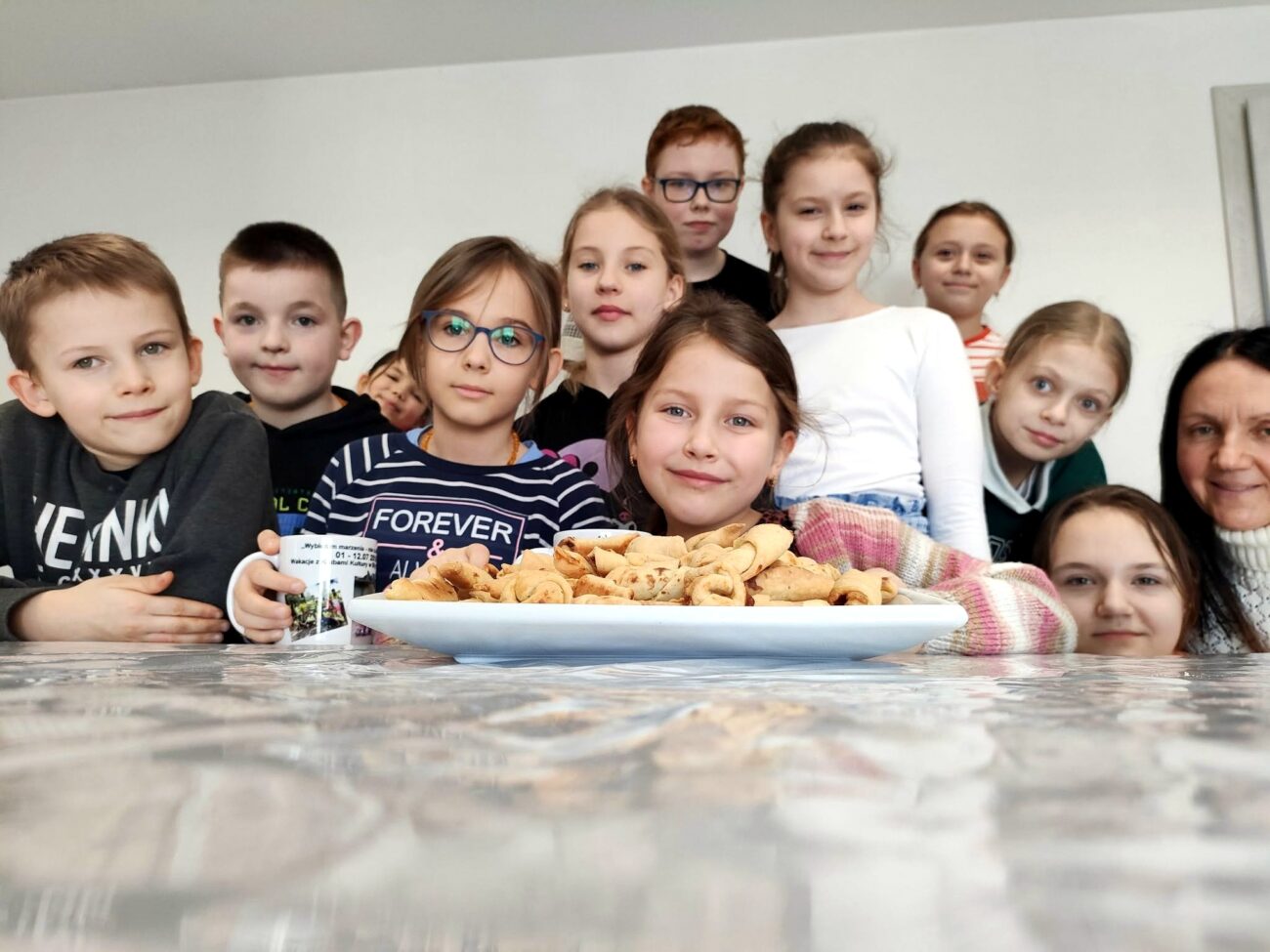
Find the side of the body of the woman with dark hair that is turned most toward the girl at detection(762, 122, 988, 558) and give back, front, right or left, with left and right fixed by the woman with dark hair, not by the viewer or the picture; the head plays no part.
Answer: right

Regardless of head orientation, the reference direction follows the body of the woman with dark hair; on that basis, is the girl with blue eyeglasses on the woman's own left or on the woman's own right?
on the woman's own right

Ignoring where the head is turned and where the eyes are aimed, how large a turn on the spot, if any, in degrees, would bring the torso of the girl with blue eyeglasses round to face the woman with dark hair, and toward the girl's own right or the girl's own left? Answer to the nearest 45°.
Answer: approximately 90° to the girl's own left

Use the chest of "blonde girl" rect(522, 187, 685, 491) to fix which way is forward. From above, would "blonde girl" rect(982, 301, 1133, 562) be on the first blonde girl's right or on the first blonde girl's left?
on the first blonde girl's left

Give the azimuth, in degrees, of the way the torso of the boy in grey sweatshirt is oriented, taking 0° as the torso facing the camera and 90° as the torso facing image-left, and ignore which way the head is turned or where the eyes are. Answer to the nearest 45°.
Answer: approximately 0°

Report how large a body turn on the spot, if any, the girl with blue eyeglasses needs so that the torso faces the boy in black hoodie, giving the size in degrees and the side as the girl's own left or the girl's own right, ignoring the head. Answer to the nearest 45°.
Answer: approximately 135° to the girl's own right

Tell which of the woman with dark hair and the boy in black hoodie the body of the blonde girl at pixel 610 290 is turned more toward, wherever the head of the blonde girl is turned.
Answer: the woman with dark hair
